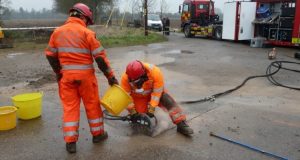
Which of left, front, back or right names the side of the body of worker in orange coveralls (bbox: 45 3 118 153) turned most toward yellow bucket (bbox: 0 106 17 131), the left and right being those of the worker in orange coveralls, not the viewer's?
left

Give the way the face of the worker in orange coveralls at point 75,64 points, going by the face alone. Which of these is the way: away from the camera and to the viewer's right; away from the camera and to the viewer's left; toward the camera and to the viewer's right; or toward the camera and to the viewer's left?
away from the camera and to the viewer's right

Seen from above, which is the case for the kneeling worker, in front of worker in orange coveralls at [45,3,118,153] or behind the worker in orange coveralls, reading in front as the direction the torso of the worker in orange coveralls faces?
in front

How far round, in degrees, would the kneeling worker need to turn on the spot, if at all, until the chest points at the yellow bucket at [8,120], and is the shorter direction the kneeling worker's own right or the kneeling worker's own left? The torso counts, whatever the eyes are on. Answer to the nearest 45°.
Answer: approximately 90° to the kneeling worker's own right

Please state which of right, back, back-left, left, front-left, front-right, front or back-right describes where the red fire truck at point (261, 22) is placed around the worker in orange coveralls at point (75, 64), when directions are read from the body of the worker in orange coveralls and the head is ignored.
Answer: front

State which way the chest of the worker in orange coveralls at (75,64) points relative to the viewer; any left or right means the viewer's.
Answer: facing away from the viewer and to the right of the viewer

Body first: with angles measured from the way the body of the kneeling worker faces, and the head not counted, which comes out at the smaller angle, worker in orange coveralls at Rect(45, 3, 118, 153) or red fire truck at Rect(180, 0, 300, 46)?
the worker in orange coveralls

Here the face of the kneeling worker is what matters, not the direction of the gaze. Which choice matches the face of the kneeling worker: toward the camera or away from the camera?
toward the camera

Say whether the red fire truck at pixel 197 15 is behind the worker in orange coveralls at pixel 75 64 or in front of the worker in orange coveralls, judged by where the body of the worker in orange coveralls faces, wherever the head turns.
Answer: in front

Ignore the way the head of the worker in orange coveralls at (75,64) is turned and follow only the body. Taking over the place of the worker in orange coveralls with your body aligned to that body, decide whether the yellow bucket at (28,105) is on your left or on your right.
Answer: on your left

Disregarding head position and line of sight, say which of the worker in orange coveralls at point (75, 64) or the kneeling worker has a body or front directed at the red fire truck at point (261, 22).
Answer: the worker in orange coveralls

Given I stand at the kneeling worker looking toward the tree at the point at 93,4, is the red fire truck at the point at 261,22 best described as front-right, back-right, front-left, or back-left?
front-right

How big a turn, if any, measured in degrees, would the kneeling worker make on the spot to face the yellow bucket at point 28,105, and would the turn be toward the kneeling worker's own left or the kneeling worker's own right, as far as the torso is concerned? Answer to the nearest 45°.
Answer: approximately 90° to the kneeling worker's own right
